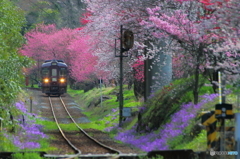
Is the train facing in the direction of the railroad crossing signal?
yes

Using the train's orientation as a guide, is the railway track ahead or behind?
ahead

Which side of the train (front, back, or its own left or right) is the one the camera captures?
front

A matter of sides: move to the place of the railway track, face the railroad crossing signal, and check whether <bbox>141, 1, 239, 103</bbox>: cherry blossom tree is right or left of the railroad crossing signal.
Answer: left

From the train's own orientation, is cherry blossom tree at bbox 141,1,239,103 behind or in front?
in front
